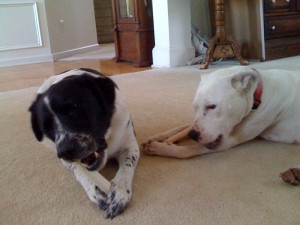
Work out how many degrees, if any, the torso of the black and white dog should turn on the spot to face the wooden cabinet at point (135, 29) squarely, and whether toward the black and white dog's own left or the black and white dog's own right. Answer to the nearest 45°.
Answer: approximately 180°

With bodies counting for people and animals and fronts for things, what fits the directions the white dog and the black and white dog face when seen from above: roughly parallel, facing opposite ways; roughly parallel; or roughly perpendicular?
roughly perpendicular

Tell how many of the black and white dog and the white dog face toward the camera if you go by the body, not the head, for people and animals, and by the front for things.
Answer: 1

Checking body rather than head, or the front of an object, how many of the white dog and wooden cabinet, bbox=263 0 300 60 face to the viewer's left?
1

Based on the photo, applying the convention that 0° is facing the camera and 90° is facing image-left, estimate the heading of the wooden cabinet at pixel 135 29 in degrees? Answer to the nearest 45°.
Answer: approximately 45°

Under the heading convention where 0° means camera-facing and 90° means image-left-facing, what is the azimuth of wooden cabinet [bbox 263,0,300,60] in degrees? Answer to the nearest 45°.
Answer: approximately 315°

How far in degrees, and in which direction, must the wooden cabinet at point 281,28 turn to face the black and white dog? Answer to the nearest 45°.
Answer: approximately 45° to its right

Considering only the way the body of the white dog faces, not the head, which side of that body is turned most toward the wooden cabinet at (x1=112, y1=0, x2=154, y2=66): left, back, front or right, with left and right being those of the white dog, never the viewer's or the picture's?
right

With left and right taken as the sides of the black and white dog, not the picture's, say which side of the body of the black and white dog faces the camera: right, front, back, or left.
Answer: front

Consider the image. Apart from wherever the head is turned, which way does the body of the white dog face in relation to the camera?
to the viewer's left

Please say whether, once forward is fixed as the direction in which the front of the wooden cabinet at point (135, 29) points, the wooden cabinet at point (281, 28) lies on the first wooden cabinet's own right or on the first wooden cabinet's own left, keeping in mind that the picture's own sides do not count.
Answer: on the first wooden cabinet's own left
